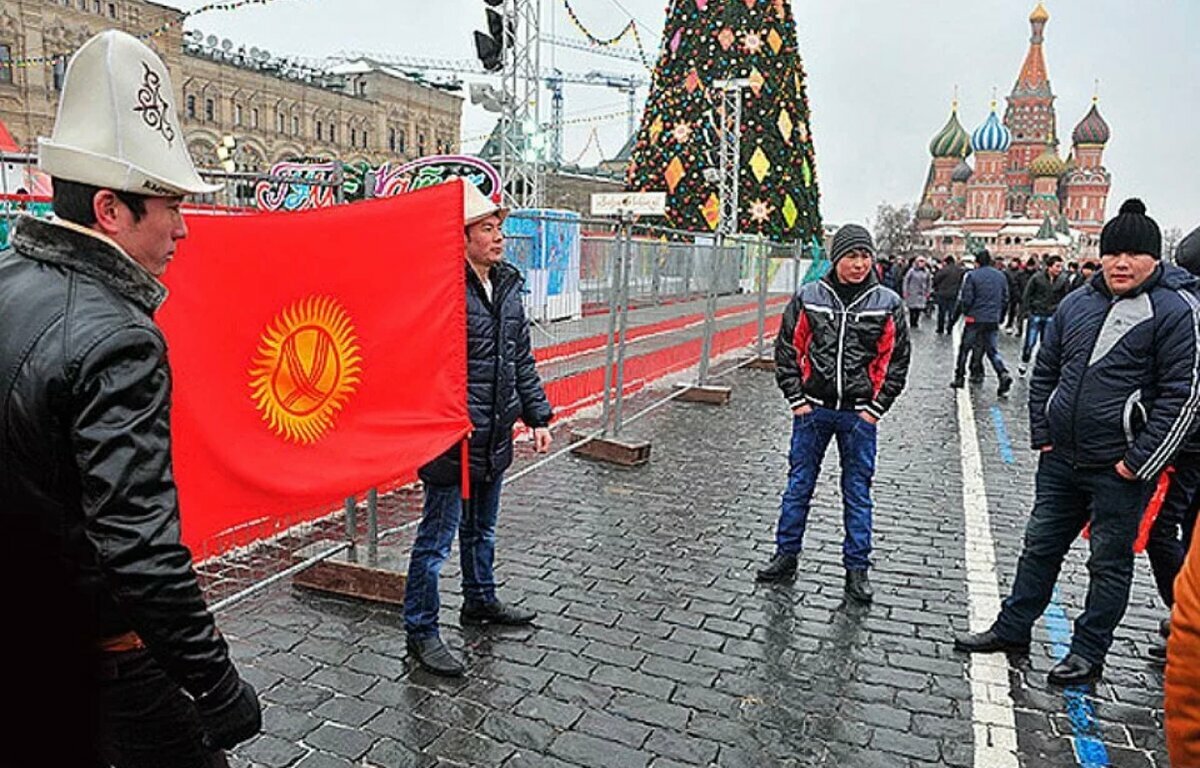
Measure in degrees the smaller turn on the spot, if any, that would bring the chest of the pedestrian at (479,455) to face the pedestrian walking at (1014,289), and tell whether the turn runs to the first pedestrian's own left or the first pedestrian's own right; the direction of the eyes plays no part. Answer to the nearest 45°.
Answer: approximately 90° to the first pedestrian's own left

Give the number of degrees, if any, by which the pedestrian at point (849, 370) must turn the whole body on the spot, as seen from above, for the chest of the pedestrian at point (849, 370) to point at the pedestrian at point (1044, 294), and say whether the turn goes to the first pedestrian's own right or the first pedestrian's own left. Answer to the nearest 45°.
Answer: approximately 180°

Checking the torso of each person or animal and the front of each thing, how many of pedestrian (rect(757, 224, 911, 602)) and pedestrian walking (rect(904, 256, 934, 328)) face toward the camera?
2

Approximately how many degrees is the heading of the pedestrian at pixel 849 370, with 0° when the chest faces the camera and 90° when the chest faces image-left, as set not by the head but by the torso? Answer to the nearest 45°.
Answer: approximately 0°

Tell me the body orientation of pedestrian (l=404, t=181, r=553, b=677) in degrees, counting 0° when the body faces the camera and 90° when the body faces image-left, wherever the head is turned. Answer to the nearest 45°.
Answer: approximately 315°

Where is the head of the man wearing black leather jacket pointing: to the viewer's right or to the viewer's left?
to the viewer's right

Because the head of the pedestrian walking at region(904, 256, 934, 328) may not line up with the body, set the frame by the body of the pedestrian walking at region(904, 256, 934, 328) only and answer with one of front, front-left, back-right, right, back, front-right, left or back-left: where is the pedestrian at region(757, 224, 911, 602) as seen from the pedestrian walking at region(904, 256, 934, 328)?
front

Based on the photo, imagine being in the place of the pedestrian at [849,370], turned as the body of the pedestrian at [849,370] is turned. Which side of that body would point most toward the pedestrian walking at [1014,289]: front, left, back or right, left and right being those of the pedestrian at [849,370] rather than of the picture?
back

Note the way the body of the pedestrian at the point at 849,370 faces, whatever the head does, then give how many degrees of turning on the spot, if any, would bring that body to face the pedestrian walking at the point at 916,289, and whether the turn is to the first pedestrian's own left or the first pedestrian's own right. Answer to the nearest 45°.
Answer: approximately 180°

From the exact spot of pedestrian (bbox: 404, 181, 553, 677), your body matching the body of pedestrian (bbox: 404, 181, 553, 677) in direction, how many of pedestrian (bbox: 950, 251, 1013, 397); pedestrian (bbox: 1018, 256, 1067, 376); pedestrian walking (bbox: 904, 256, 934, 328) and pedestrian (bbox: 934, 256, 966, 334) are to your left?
4

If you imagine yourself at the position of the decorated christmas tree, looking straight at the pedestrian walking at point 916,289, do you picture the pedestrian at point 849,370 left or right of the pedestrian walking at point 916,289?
right

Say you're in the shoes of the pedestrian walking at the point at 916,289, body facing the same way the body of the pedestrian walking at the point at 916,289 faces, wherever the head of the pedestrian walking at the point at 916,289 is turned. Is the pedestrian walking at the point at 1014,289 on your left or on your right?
on your left
